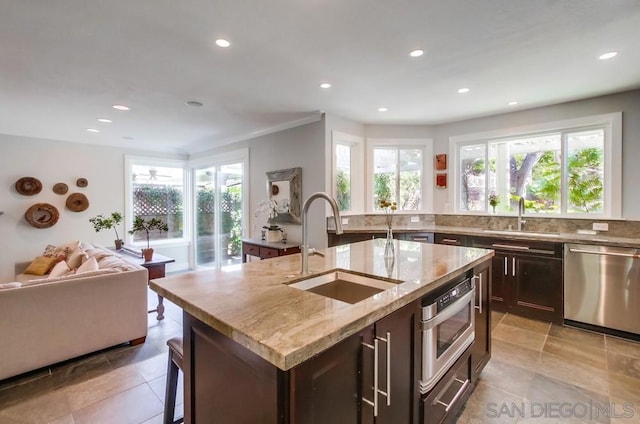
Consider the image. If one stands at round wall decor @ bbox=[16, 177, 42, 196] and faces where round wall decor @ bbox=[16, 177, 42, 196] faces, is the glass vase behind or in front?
in front

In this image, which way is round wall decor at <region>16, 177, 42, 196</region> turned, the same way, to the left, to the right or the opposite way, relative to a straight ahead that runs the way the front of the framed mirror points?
to the left

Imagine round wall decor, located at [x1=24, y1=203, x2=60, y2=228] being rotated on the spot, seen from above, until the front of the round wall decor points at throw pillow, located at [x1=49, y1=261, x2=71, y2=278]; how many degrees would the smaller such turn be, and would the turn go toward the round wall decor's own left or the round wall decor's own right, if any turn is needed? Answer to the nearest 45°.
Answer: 0° — it already faces it

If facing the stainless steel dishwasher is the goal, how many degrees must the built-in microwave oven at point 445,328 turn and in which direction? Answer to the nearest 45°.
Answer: approximately 90° to its left

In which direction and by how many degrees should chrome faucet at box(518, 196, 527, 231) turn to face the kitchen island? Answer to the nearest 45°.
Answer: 0° — it already faces it

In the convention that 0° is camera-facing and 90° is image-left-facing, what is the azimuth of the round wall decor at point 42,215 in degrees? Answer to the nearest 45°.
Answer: approximately 0°

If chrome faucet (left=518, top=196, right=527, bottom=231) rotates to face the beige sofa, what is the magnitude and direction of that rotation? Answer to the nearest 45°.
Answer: approximately 45° to its right

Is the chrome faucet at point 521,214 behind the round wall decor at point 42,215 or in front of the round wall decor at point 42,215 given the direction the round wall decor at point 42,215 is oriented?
in front

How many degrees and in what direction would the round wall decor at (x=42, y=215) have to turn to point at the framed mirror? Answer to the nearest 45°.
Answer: approximately 45° to its left

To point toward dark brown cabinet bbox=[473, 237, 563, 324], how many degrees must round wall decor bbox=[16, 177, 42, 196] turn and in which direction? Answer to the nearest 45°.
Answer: approximately 45° to its left

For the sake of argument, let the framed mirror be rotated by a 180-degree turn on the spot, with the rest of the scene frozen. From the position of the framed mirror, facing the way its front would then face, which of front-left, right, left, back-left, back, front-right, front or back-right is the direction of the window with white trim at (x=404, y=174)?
front-right

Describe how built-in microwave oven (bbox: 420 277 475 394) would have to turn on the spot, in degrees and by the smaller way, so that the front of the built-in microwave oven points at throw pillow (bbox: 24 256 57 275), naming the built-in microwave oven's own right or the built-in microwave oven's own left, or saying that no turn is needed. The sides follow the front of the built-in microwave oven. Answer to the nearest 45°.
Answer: approximately 135° to the built-in microwave oven's own right
